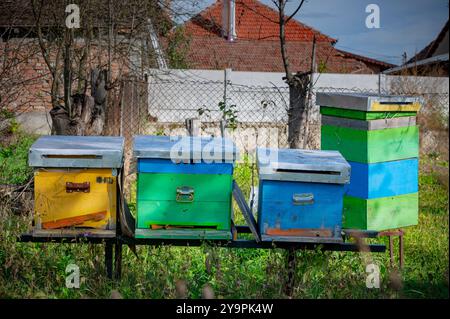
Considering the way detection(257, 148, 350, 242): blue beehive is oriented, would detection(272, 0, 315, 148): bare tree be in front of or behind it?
behind

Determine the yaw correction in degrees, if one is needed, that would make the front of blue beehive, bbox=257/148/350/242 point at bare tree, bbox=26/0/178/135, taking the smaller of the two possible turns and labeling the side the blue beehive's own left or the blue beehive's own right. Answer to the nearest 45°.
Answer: approximately 135° to the blue beehive's own right

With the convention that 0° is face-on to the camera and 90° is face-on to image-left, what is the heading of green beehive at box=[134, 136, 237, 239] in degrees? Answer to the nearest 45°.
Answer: approximately 0°

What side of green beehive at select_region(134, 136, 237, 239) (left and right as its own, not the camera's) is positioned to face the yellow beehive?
right

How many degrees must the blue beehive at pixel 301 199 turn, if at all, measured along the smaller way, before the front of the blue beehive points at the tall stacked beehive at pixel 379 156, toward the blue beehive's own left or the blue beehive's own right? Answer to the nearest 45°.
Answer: approximately 135° to the blue beehive's own left

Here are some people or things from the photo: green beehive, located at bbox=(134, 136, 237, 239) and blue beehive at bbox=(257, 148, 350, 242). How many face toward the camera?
2

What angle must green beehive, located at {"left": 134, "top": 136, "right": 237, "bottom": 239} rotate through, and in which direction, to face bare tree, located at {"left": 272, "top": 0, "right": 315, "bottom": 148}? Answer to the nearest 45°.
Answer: approximately 180°

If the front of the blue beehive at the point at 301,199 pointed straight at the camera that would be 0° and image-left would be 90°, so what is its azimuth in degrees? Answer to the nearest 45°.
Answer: approximately 0°

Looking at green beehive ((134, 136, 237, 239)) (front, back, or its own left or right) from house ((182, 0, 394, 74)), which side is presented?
back
